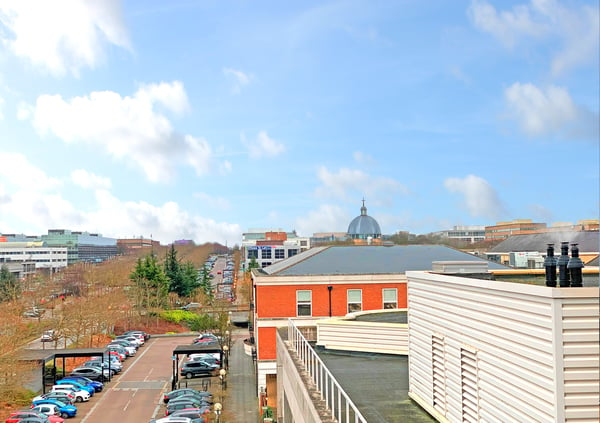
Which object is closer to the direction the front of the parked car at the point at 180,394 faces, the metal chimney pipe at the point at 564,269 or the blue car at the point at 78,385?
the metal chimney pipe

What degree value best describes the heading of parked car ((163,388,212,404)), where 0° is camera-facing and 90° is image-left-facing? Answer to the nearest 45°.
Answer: approximately 270°

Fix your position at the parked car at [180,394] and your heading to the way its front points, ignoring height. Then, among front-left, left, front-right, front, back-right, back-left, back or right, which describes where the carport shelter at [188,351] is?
left

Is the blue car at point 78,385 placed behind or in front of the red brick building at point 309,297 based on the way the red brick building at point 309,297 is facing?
in front
